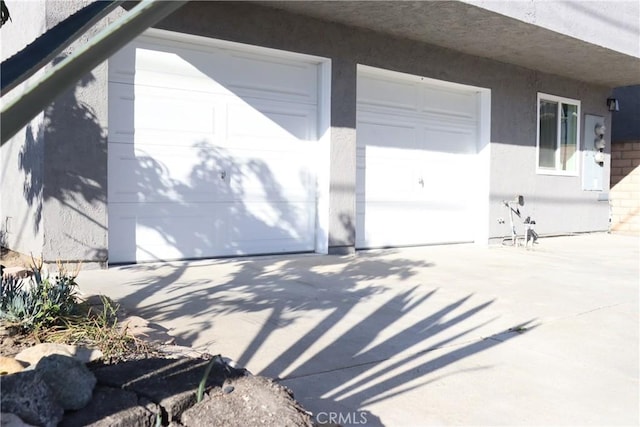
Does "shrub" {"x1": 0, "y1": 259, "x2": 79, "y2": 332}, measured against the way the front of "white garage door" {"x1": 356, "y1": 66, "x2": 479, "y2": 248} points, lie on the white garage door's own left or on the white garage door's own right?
on the white garage door's own right

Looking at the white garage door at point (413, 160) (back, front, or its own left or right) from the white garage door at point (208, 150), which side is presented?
right

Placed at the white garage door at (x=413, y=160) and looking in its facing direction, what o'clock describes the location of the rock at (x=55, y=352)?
The rock is roughly at 2 o'clock from the white garage door.

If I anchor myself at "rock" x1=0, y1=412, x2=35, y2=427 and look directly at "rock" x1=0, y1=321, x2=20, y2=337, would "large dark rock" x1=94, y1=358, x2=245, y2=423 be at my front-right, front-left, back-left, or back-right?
front-right

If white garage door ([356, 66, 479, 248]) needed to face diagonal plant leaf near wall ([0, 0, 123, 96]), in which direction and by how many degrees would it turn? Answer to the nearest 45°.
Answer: approximately 45° to its right

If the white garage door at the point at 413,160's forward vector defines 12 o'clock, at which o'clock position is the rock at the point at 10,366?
The rock is roughly at 2 o'clock from the white garage door.

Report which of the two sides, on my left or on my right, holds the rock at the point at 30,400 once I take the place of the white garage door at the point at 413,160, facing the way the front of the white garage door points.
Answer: on my right

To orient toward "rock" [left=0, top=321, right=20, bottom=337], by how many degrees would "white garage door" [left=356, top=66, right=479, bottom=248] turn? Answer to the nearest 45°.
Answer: approximately 45° to its right

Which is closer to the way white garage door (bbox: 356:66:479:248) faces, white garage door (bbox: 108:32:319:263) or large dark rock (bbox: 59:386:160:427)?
the large dark rock

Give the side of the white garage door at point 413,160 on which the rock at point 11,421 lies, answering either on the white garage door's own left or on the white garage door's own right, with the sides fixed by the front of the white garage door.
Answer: on the white garage door's own right

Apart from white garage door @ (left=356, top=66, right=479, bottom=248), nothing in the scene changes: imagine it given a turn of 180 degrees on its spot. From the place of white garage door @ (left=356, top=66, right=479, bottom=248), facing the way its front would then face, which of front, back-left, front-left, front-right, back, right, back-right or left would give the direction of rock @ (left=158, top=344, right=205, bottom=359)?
back-left

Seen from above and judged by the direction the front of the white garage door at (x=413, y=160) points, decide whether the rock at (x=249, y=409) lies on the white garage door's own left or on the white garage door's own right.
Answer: on the white garage door's own right
